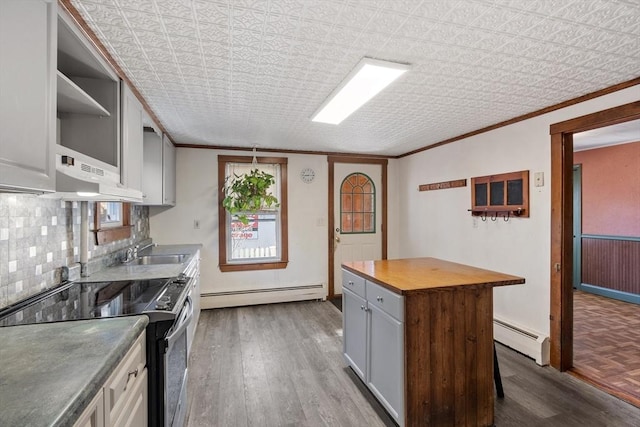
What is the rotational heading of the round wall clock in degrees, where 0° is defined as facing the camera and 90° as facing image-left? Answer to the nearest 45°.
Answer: approximately 0°

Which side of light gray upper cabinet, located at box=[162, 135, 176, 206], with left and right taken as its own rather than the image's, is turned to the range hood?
right

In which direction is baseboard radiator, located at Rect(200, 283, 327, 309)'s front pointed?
toward the camera

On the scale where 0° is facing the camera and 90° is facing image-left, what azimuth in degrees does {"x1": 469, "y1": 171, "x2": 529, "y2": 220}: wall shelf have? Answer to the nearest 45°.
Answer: approximately 45°

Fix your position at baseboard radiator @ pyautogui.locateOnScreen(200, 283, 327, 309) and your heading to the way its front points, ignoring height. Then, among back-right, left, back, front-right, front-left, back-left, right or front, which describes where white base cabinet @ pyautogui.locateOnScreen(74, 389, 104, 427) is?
front

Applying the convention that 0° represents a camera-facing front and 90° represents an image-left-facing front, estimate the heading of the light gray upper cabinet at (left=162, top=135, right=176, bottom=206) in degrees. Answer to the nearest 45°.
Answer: approximately 270°

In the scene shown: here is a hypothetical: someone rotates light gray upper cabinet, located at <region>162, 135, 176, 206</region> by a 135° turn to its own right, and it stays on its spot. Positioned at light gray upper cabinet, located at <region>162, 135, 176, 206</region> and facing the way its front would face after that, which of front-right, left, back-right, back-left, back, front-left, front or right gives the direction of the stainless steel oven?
front-left

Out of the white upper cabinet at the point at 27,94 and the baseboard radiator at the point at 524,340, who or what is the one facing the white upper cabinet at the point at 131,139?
the baseboard radiator

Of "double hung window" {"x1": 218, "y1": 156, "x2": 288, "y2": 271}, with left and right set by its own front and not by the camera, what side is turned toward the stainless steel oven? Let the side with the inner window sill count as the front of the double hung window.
front

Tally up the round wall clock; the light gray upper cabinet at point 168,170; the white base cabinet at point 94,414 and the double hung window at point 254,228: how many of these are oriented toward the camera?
2

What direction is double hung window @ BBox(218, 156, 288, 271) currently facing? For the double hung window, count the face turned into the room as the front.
toward the camera

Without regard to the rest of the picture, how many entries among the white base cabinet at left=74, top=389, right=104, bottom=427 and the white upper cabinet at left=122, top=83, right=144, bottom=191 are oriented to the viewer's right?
2

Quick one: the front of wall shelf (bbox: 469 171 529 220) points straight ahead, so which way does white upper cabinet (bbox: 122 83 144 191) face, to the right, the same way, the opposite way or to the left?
the opposite way
